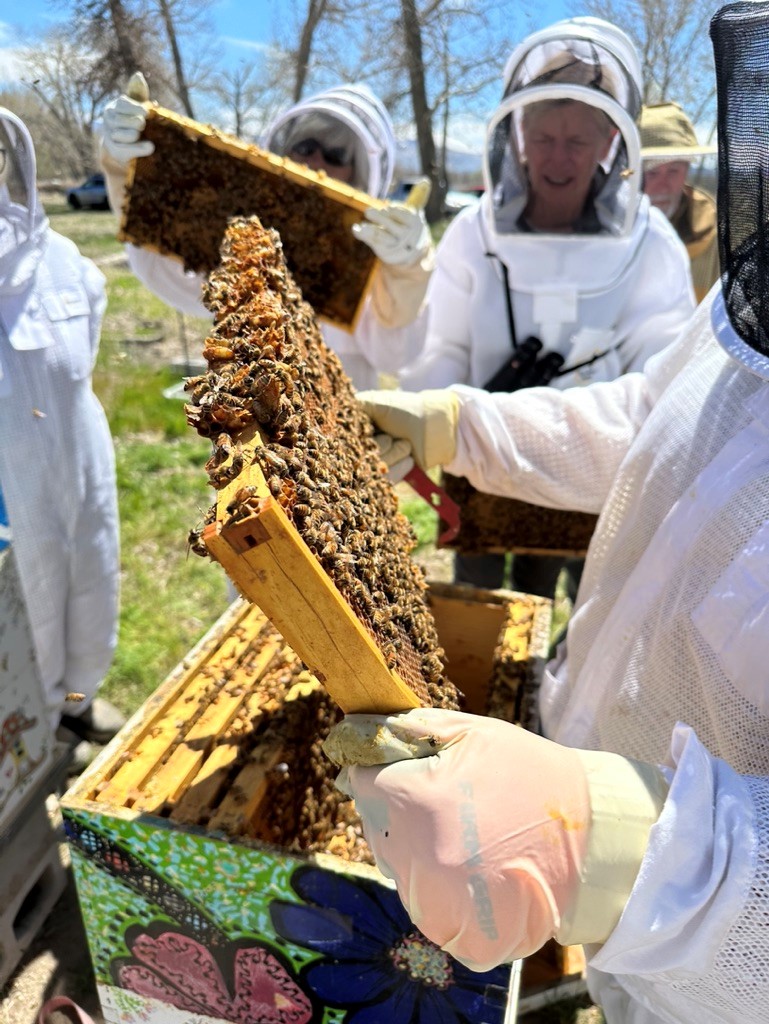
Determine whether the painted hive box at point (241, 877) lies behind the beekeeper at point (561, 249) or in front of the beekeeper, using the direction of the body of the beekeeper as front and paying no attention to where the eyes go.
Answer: in front

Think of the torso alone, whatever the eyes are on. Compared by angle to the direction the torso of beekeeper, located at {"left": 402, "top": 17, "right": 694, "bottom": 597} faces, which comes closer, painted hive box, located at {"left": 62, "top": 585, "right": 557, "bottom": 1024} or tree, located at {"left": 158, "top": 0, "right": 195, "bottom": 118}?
the painted hive box

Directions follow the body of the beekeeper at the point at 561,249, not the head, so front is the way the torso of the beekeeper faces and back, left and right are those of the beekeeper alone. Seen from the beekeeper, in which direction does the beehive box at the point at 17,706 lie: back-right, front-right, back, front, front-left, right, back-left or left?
front-right

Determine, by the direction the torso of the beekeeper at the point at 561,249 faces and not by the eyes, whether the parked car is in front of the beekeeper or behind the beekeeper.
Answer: behind

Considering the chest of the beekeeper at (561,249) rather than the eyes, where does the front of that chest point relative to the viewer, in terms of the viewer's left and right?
facing the viewer

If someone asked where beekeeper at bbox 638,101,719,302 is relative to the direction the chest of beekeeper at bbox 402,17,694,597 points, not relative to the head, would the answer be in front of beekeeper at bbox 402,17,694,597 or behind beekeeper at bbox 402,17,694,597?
behind

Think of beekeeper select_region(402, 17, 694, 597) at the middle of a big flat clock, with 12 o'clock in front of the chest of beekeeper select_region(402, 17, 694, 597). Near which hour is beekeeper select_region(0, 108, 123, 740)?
beekeeper select_region(0, 108, 123, 740) is roughly at 2 o'clock from beekeeper select_region(402, 17, 694, 597).
